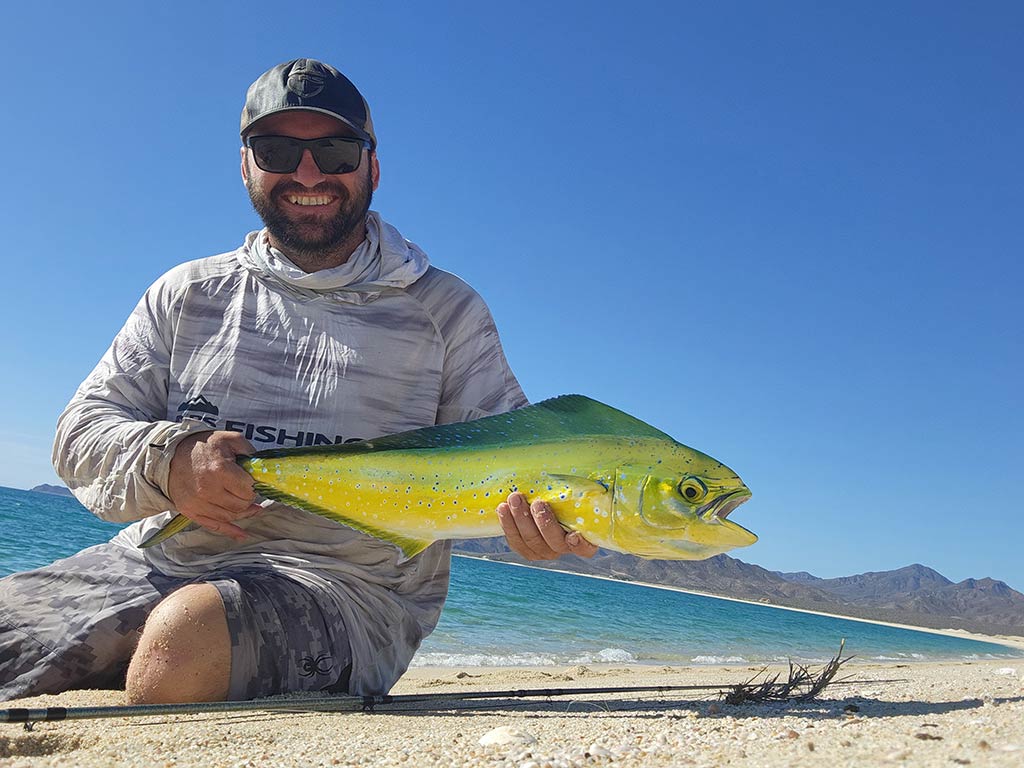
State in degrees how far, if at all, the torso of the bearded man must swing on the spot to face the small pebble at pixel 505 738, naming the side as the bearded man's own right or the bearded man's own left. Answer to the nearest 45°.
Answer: approximately 45° to the bearded man's own left

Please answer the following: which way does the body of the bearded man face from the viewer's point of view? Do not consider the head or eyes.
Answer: toward the camera
